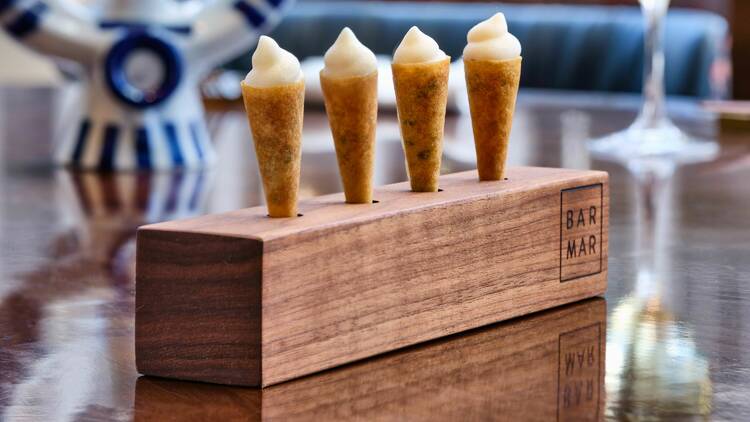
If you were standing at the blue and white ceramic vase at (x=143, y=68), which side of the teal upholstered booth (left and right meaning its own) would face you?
front

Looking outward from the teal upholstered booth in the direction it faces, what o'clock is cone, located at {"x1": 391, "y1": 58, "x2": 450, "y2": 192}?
The cone is roughly at 12 o'clock from the teal upholstered booth.

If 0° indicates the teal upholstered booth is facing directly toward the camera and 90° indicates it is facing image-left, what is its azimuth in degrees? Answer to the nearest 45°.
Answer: approximately 0°

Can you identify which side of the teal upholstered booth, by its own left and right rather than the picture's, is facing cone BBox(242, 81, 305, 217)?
front

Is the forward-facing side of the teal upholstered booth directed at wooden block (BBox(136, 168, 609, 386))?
yes

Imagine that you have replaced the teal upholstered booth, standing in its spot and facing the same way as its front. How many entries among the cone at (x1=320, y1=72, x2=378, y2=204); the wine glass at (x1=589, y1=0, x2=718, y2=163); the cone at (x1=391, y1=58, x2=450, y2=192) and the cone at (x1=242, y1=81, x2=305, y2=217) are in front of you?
4

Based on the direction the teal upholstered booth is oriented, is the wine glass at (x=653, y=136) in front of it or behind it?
in front

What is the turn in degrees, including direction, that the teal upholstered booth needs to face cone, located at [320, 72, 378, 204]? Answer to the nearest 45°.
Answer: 0° — it already faces it
